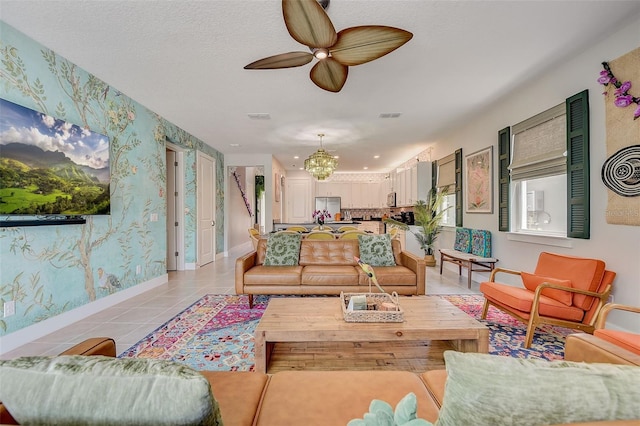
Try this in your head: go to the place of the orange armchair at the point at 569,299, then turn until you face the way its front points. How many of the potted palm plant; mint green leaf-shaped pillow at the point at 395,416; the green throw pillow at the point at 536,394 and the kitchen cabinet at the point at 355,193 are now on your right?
2

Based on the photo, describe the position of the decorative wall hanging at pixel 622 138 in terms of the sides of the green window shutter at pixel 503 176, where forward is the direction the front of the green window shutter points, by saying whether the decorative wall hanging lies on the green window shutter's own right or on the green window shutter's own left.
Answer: on the green window shutter's own left

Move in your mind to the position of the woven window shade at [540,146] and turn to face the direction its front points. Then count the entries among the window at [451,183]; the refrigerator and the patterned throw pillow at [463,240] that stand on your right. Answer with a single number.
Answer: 3

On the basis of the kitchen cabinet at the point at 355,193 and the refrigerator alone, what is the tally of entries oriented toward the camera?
2

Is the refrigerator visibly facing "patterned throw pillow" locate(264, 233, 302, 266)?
yes

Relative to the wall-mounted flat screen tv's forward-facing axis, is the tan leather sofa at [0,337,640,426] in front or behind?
in front

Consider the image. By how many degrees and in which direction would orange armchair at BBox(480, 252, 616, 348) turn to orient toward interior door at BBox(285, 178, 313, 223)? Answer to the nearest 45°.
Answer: approximately 90° to its right

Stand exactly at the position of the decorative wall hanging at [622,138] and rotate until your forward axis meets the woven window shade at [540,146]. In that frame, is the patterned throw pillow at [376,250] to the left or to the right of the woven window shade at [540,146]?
left

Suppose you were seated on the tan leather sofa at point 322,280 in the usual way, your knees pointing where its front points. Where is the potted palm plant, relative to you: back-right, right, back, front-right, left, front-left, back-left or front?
back-left

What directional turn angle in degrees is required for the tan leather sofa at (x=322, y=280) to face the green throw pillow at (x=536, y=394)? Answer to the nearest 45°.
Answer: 0° — it already faces it

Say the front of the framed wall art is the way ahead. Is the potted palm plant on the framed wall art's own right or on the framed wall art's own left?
on the framed wall art's own right

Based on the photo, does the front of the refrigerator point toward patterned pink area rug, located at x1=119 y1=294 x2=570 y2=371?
yes

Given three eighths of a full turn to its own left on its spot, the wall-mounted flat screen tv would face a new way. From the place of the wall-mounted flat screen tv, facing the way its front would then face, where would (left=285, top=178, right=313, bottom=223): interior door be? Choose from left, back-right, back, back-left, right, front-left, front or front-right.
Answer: front-right

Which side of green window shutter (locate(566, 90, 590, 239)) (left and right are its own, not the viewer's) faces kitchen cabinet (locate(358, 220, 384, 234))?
right
